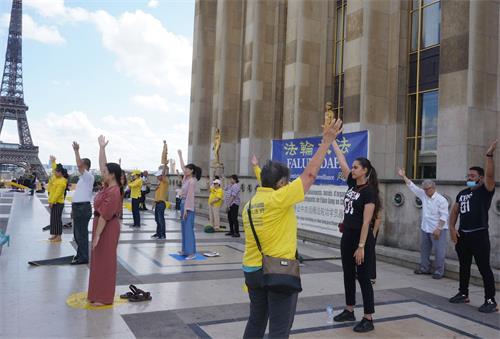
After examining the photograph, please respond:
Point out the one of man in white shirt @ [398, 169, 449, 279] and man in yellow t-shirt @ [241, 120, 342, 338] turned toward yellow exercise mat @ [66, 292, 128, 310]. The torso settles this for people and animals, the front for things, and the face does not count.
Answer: the man in white shirt

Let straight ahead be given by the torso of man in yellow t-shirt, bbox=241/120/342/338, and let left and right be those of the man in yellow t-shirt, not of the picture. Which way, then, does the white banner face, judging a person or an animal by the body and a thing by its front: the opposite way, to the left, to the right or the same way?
the opposite way

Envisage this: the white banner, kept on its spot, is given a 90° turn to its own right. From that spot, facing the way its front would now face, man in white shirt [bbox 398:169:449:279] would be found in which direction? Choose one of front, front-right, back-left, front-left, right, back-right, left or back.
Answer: back

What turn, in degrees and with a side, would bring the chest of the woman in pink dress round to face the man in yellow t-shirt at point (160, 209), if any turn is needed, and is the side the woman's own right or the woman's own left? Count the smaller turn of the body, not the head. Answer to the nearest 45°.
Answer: approximately 90° to the woman's own right

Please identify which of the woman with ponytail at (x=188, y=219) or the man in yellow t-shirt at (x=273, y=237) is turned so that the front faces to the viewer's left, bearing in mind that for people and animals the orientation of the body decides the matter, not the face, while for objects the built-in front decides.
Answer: the woman with ponytail

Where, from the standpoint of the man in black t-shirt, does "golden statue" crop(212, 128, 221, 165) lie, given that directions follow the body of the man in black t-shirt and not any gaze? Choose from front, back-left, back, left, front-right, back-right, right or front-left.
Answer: right

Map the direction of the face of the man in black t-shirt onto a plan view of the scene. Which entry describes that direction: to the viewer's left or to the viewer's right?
to the viewer's left

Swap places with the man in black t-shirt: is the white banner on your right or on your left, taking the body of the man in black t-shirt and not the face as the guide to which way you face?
on your right
